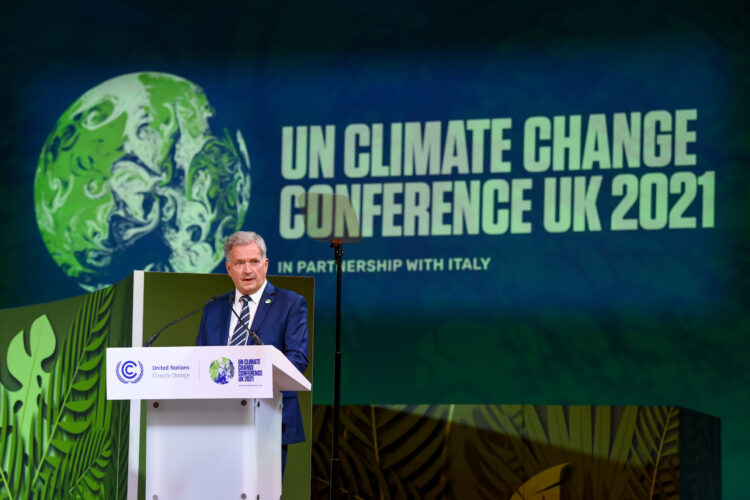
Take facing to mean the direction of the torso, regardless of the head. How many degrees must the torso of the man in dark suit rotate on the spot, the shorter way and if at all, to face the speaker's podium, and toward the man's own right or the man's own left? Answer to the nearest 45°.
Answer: approximately 45° to the man's own left

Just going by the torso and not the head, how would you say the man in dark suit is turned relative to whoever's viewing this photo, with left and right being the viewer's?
facing the viewer and to the left of the viewer
